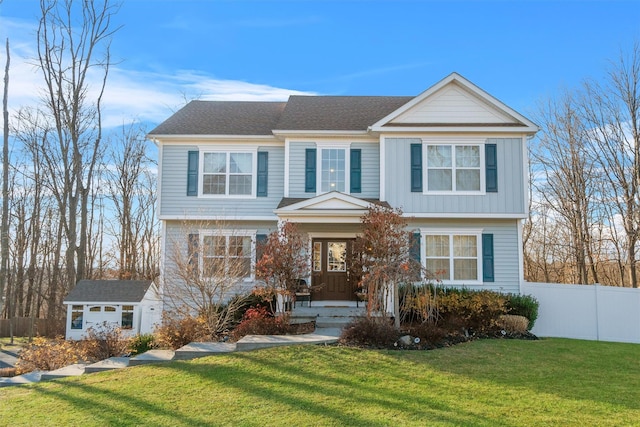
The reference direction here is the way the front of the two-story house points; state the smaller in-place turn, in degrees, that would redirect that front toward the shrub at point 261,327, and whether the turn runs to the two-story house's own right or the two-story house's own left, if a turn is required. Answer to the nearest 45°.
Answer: approximately 45° to the two-story house's own right

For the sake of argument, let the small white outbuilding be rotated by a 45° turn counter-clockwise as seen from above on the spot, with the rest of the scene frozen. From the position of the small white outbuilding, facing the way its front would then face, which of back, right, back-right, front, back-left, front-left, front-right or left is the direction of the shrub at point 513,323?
front

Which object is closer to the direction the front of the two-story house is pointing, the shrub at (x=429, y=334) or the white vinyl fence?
the shrub

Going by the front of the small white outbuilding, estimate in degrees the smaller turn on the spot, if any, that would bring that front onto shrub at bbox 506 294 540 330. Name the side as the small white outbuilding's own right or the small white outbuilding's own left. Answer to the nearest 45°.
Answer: approximately 45° to the small white outbuilding's own left

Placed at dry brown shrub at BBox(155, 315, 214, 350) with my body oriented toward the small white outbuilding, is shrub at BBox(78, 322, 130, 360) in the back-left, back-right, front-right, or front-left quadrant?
front-left

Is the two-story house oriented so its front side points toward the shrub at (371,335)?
yes

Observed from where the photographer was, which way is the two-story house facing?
facing the viewer

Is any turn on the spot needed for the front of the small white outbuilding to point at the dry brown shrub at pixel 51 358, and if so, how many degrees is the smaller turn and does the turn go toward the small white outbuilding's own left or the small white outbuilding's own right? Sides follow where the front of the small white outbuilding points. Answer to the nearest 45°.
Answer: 0° — it already faces it

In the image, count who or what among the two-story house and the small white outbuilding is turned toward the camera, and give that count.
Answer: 2

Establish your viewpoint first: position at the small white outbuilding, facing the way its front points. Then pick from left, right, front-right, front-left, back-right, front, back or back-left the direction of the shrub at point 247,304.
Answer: front-left

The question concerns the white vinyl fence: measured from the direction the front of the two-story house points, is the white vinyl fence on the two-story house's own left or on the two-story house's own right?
on the two-story house's own left

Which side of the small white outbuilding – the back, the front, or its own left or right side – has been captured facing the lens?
front
